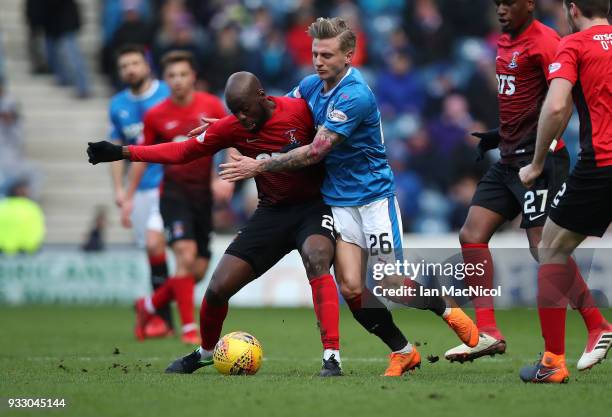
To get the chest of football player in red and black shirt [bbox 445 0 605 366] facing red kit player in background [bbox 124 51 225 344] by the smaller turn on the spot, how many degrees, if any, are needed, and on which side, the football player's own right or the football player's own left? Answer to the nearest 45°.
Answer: approximately 90° to the football player's own right

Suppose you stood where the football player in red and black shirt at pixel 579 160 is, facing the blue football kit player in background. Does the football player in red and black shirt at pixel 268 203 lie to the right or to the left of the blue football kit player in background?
left

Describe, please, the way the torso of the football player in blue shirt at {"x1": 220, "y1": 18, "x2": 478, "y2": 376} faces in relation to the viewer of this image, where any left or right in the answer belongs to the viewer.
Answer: facing the viewer and to the left of the viewer

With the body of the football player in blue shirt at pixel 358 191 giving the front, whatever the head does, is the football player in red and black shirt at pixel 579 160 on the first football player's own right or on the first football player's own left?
on the first football player's own left

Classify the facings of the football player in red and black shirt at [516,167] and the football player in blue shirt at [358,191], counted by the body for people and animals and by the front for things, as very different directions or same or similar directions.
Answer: same or similar directions

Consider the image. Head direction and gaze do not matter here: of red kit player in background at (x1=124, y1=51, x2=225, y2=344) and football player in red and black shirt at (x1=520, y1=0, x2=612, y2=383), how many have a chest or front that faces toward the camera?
1

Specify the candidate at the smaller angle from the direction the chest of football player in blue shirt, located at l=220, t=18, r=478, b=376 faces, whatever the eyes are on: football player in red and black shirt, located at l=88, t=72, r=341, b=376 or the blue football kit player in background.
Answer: the football player in red and black shirt

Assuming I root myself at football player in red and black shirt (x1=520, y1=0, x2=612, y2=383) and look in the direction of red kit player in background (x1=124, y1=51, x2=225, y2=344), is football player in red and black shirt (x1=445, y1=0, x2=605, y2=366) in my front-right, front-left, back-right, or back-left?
front-right

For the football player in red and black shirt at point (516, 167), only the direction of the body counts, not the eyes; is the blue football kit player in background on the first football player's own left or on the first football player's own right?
on the first football player's own right

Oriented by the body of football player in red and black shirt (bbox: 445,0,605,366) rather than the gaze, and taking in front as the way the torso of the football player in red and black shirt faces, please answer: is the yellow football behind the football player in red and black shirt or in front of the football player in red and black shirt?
in front

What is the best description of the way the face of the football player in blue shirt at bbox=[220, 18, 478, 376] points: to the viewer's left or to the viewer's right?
to the viewer's left

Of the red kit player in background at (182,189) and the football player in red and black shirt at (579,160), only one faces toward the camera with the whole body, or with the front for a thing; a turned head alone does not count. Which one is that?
the red kit player in background

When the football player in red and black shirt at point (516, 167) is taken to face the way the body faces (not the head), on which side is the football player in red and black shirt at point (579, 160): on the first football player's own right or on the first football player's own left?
on the first football player's own left

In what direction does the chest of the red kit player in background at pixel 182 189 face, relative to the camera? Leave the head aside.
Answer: toward the camera

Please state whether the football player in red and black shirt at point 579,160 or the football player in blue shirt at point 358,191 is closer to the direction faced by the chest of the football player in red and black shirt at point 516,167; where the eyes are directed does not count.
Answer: the football player in blue shirt

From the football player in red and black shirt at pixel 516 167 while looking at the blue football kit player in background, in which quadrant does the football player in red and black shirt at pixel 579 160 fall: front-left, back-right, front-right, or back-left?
back-left

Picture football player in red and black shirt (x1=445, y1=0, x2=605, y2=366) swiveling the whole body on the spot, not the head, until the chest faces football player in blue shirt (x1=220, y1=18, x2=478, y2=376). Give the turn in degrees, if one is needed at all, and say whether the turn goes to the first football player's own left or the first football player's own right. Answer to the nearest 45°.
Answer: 0° — they already face them

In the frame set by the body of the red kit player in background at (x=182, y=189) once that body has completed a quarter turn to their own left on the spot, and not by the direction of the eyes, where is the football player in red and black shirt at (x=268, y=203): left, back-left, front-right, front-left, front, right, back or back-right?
right

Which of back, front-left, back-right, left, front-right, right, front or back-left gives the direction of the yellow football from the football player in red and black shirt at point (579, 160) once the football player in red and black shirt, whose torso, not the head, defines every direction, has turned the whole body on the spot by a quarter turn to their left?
front-right

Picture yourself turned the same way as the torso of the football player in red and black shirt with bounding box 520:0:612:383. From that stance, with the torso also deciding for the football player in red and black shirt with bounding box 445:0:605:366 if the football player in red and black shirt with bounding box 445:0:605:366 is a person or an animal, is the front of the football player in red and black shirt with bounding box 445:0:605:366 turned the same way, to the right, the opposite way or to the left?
to the left
